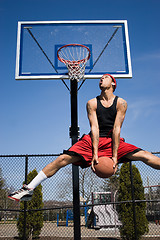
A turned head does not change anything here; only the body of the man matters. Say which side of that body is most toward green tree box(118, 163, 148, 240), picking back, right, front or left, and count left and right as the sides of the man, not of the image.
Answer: back

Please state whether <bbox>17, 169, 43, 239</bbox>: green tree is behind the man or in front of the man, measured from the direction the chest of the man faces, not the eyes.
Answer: behind

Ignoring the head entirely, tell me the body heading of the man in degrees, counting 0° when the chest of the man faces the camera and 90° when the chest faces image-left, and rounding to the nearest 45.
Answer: approximately 0°

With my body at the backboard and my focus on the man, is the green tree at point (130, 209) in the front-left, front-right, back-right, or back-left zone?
back-left
